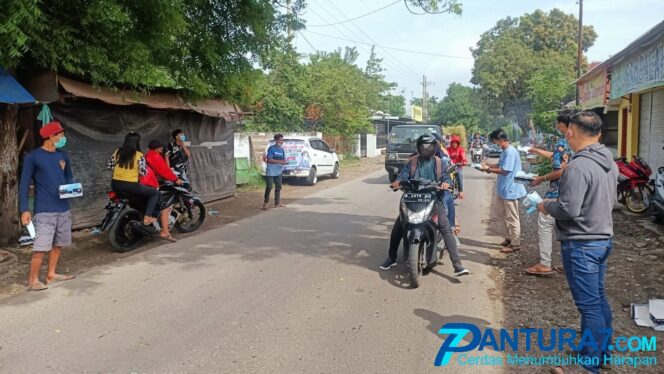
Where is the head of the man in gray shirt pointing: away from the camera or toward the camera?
away from the camera

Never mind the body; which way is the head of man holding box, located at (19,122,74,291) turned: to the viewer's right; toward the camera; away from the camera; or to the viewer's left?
to the viewer's right

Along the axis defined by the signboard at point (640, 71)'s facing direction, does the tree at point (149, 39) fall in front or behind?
in front

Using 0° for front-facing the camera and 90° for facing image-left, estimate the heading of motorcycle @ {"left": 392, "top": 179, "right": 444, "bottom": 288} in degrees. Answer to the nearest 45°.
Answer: approximately 0°

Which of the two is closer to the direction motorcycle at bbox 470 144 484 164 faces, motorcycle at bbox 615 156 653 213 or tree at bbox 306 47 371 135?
the motorcycle

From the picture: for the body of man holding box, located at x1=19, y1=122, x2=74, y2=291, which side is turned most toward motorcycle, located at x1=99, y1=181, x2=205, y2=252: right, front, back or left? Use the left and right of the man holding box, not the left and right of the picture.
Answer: left

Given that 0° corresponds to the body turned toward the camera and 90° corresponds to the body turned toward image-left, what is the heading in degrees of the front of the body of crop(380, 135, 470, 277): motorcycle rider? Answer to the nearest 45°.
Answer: approximately 0°

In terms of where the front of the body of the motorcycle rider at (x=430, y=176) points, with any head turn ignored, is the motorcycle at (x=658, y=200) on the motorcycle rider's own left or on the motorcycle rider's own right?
on the motorcycle rider's own left

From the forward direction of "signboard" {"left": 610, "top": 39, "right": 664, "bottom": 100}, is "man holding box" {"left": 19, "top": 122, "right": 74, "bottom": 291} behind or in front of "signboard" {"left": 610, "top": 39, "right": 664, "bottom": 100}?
in front

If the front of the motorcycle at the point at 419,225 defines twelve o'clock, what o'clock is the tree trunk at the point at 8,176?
The tree trunk is roughly at 3 o'clock from the motorcycle.

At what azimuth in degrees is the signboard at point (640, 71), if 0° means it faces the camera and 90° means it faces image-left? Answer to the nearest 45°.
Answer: approximately 45°
